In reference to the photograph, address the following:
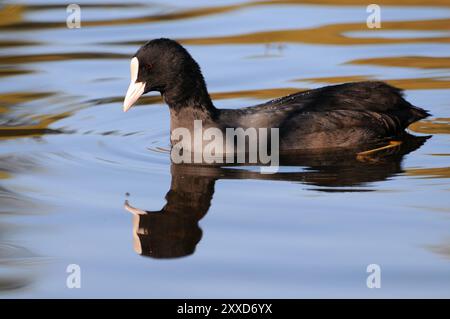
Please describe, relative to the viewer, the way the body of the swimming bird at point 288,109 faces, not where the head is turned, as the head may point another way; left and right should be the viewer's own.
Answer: facing to the left of the viewer
